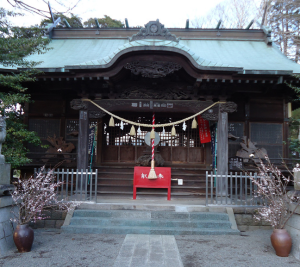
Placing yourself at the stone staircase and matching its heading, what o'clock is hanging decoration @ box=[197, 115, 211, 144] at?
The hanging decoration is roughly at 7 o'clock from the stone staircase.

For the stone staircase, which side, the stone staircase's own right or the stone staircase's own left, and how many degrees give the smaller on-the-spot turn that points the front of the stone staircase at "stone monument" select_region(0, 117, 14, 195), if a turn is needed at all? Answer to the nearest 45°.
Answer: approximately 45° to the stone staircase's own right

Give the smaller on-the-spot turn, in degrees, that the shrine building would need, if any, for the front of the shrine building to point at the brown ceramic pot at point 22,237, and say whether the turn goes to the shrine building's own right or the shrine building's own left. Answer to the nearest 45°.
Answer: approximately 45° to the shrine building's own right

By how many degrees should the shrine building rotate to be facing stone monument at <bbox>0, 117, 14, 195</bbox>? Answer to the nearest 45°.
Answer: approximately 45° to its right

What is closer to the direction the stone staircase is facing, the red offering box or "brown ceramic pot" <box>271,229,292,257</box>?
the brown ceramic pot

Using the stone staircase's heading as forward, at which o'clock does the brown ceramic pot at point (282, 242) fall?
The brown ceramic pot is roughly at 10 o'clock from the stone staircase.

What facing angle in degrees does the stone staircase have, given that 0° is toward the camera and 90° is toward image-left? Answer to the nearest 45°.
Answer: approximately 0°

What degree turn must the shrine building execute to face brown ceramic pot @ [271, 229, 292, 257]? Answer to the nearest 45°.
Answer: approximately 45° to its left

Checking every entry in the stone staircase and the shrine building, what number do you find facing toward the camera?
2

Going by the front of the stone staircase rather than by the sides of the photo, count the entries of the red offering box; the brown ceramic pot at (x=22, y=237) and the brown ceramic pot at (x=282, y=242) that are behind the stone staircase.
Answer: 1
